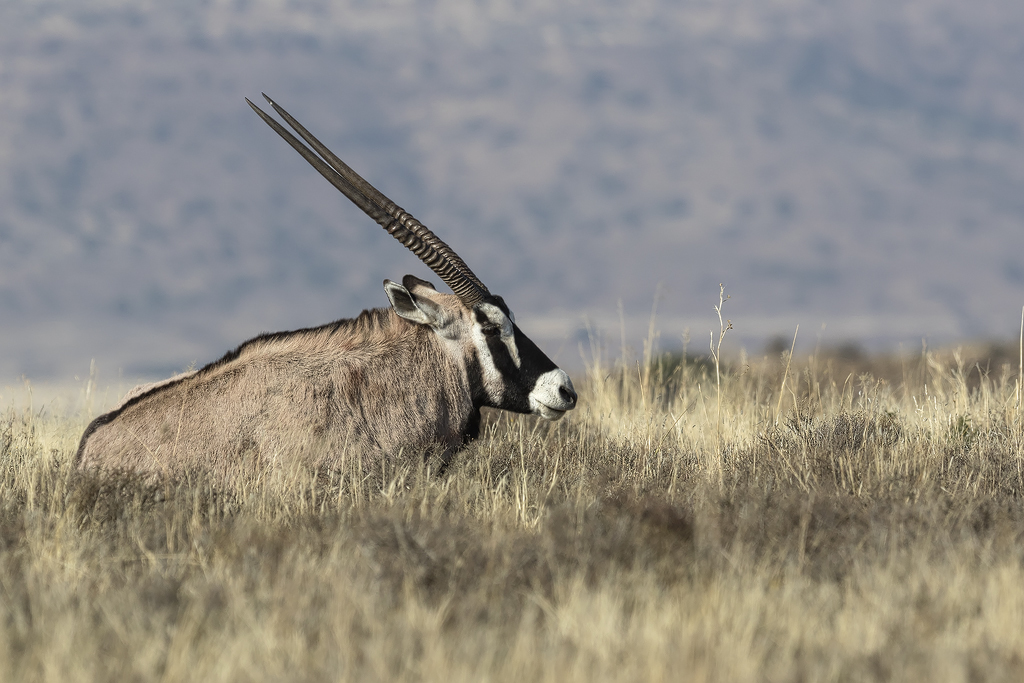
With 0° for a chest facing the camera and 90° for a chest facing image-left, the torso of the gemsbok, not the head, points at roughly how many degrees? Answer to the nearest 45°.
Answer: approximately 270°
